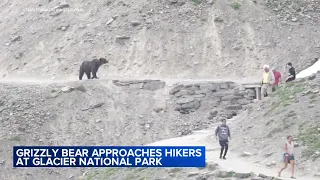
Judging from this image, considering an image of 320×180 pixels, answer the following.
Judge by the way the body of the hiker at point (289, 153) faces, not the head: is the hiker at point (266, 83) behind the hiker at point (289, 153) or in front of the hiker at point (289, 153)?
behind

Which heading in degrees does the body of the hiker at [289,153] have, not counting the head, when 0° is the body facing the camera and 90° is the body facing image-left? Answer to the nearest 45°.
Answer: approximately 315°

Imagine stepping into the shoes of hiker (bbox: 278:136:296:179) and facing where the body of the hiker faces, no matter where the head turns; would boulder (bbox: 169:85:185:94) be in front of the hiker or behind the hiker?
behind

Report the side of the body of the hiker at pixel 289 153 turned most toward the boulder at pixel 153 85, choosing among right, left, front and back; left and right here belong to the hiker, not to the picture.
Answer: back

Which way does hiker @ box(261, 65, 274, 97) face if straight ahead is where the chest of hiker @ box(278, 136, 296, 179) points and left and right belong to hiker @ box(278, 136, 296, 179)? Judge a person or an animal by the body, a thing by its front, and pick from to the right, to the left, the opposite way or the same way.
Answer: to the right

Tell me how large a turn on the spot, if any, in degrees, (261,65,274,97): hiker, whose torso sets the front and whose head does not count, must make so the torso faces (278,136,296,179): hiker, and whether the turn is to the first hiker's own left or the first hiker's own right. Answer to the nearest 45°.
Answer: approximately 45° to the first hiker's own left
